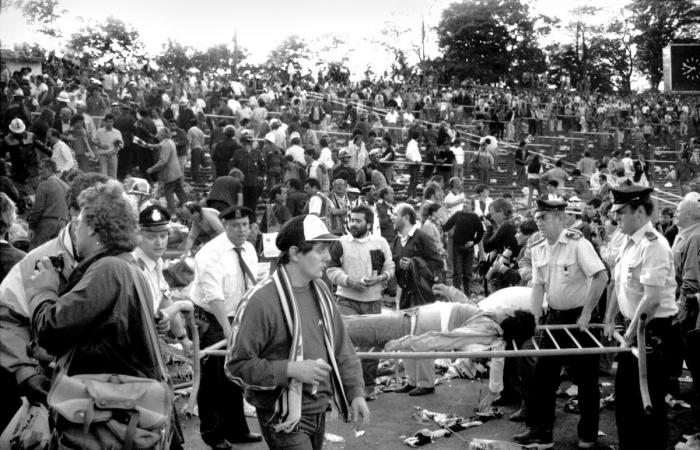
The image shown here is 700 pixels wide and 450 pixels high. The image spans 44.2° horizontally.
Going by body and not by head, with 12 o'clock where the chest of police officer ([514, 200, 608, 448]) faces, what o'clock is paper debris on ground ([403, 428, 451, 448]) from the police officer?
The paper debris on ground is roughly at 1 o'clock from the police officer.

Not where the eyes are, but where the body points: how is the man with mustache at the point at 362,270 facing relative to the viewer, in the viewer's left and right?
facing the viewer

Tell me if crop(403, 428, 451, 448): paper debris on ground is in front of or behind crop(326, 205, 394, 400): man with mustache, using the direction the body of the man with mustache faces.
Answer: in front

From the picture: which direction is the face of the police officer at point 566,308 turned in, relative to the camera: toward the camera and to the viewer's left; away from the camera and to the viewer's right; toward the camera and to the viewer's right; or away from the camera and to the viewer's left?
toward the camera and to the viewer's left

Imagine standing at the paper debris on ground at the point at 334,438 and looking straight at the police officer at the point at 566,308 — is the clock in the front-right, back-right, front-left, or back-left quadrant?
front-left

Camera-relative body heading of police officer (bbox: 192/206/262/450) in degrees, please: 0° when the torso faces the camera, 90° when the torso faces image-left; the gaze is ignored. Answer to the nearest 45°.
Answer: approximately 315°

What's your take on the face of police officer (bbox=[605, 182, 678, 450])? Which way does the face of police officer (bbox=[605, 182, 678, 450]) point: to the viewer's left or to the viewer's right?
to the viewer's left

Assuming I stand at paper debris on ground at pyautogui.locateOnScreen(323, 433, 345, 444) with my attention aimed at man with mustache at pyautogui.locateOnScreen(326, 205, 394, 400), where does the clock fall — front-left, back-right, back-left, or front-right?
front-right

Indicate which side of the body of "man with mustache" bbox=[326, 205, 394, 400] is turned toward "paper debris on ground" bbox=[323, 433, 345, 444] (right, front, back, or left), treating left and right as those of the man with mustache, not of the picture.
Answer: front

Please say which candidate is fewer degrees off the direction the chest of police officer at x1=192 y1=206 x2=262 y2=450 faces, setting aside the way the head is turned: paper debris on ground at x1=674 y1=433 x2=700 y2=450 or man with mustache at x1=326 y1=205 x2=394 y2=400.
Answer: the paper debris on ground

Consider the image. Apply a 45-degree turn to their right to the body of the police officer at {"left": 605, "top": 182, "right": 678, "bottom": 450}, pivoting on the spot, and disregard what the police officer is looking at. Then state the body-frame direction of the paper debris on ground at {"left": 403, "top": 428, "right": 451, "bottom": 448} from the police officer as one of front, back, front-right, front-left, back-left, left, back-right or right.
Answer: front

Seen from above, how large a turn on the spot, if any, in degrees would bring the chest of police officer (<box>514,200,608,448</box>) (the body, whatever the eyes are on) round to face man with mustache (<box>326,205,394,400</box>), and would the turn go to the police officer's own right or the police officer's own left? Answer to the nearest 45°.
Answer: approximately 90° to the police officer's own right

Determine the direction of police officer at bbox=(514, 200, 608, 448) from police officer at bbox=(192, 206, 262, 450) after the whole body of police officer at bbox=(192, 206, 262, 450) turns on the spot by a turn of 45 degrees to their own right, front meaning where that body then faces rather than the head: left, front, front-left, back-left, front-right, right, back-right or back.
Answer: left

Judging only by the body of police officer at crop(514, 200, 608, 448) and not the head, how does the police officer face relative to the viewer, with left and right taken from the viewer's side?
facing the viewer and to the left of the viewer
